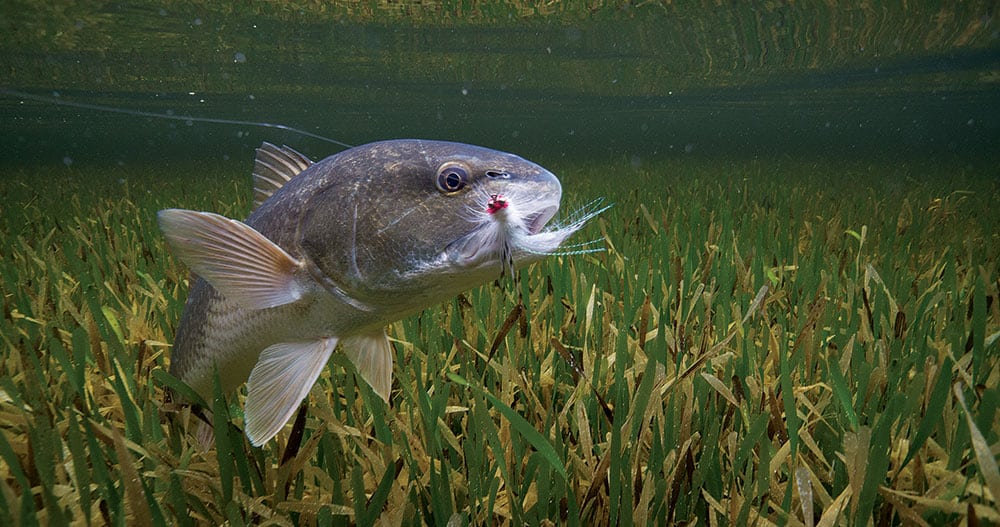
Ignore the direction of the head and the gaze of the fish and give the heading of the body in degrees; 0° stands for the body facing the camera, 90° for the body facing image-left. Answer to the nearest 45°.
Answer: approximately 315°
